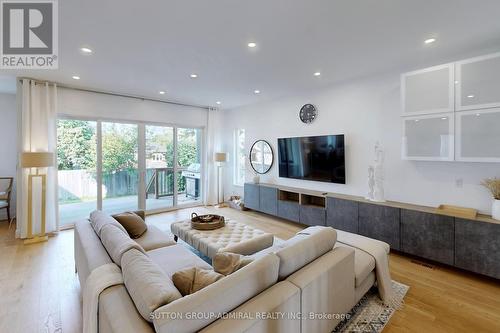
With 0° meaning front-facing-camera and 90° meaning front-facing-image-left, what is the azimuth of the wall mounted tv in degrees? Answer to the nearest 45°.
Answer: approximately 45°

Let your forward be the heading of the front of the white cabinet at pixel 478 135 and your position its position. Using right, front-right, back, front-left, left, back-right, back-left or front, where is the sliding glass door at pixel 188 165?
front-right

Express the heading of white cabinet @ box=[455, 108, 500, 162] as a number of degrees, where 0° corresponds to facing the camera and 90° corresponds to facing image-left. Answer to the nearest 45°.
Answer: approximately 45°

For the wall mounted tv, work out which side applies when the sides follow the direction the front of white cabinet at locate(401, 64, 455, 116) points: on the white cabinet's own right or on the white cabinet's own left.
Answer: on the white cabinet's own right

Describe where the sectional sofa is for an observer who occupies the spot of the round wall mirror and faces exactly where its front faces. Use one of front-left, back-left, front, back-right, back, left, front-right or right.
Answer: front-left

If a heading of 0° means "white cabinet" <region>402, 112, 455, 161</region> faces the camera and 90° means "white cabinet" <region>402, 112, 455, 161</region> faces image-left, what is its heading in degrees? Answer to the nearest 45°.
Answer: approximately 45°

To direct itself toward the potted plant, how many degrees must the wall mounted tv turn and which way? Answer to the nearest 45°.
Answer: approximately 90° to its left

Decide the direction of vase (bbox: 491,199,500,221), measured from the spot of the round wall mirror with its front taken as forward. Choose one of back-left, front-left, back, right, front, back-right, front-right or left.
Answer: left

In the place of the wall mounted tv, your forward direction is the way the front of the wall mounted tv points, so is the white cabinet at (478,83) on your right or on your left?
on your left

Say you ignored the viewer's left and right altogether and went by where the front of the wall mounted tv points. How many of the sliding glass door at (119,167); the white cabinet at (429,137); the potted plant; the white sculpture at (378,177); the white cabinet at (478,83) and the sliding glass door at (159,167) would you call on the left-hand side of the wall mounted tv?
4

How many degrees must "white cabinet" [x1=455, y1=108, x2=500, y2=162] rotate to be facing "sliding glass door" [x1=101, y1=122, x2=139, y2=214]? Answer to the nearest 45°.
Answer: approximately 45° to its right
